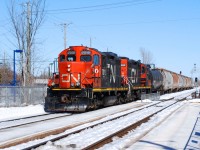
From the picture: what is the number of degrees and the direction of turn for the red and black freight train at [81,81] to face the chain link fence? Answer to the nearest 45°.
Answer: approximately 90° to its right

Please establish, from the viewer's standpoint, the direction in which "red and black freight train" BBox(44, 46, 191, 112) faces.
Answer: facing the viewer and to the left of the viewer
